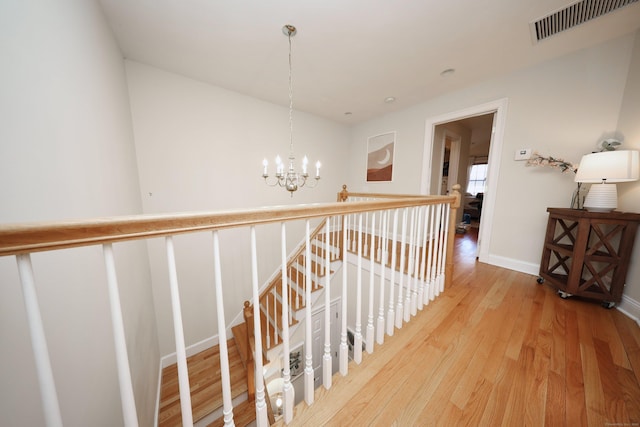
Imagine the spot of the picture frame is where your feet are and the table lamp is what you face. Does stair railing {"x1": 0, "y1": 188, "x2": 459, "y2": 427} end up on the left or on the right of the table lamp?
right

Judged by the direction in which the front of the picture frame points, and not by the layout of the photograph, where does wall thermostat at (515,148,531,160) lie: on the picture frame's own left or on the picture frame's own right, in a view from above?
on the picture frame's own left

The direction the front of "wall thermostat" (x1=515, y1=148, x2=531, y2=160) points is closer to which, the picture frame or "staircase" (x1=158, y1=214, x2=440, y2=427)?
the staircase

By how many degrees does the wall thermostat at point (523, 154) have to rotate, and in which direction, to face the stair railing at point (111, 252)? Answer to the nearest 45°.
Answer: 0° — it already faces it

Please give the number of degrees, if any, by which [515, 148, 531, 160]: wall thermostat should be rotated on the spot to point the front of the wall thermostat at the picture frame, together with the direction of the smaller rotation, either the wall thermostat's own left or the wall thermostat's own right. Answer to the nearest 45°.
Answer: approximately 90° to the wall thermostat's own right

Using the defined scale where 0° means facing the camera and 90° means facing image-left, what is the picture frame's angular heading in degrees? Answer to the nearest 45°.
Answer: approximately 45°
